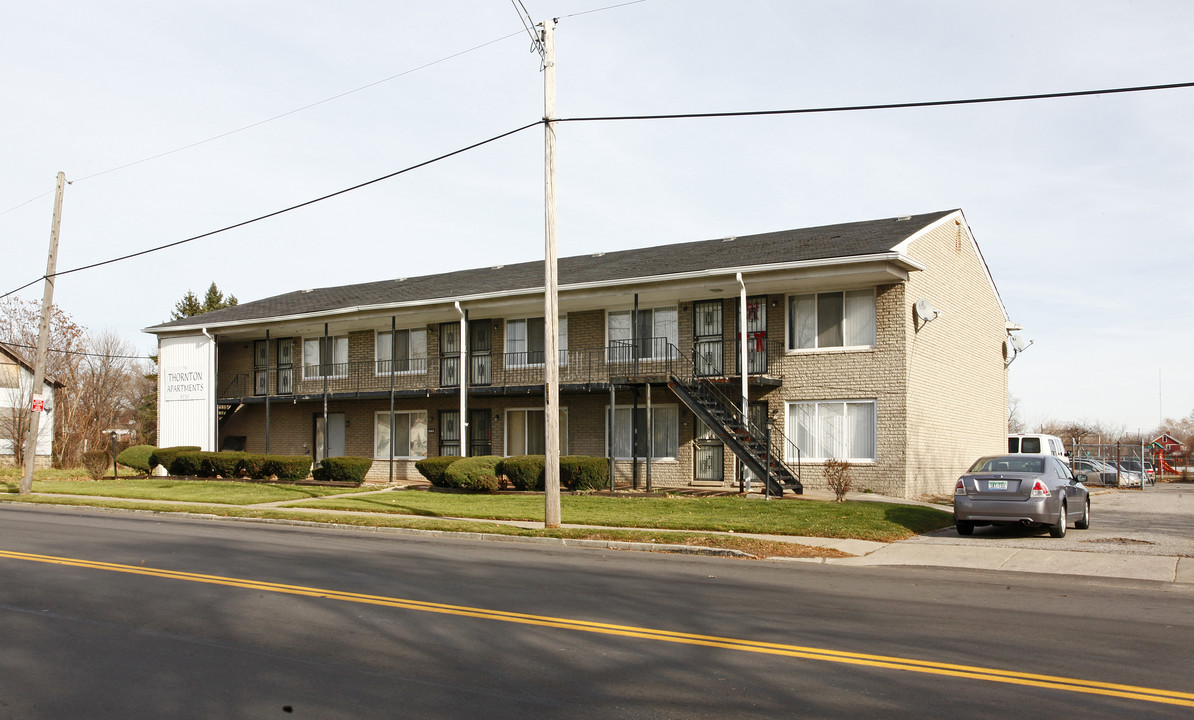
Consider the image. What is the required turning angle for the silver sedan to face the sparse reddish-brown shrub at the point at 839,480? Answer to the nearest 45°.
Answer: approximately 90° to its left

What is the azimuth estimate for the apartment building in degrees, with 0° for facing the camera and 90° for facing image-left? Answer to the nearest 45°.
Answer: approximately 45°

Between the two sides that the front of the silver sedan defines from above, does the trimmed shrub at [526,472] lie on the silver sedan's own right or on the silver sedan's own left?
on the silver sedan's own left

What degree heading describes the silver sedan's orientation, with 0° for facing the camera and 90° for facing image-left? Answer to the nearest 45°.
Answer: approximately 225°

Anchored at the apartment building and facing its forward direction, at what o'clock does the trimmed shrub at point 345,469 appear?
The trimmed shrub is roughly at 2 o'clock from the apartment building.

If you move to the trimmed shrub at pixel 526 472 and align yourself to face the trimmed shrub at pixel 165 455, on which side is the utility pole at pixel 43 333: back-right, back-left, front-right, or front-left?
front-left

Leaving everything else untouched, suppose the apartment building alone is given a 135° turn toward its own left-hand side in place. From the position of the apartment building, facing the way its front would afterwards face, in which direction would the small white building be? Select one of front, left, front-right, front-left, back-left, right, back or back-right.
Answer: back-left

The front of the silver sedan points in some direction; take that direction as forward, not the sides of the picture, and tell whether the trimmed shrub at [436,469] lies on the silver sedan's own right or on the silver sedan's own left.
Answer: on the silver sedan's own left

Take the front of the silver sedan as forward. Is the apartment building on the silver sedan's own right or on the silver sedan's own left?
on the silver sedan's own left
